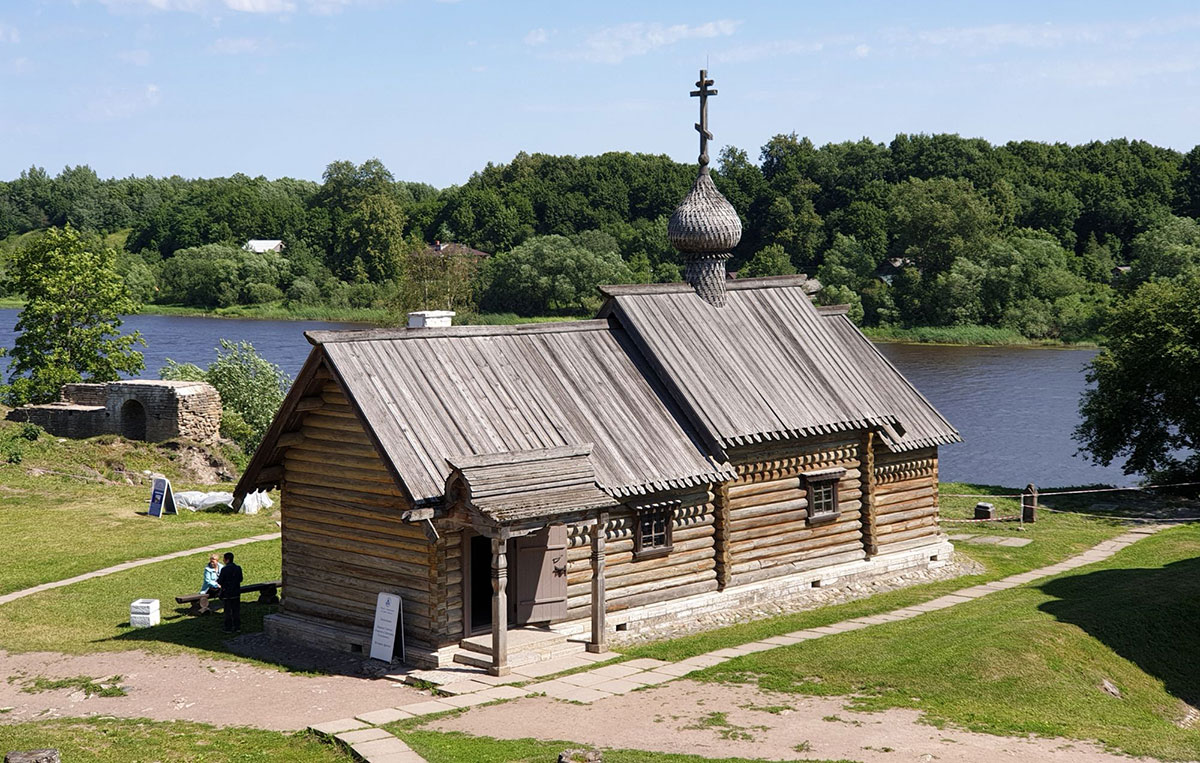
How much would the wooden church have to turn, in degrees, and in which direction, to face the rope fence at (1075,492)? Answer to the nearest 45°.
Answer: approximately 90° to its left

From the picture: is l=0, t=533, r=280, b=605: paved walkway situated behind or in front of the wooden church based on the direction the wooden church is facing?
behind

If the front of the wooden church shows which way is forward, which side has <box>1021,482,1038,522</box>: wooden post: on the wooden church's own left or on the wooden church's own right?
on the wooden church's own left

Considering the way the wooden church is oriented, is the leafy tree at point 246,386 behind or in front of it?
behind

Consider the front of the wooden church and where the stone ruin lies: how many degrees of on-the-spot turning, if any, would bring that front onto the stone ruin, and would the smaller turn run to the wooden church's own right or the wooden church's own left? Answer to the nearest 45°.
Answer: approximately 180°

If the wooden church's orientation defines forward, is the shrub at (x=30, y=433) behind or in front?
behind
